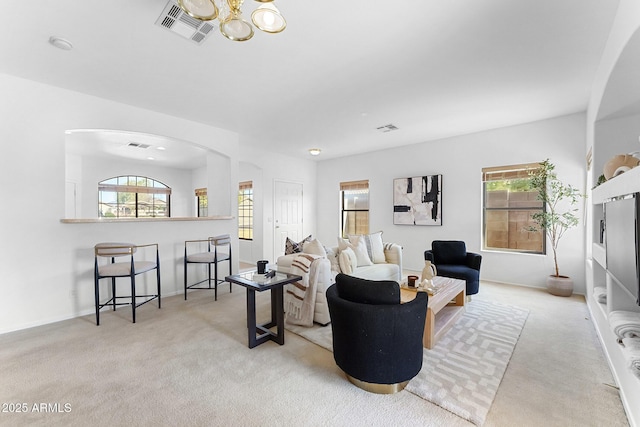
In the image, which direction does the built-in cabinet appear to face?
to the viewer's left

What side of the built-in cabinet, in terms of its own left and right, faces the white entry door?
front

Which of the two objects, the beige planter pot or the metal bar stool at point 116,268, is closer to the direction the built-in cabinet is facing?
the metal bar stool

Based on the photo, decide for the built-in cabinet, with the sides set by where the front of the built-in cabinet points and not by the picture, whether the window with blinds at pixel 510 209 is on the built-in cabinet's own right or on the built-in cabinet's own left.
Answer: on the built-in cabinet's own right

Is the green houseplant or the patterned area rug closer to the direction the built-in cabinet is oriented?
the patterned area rug

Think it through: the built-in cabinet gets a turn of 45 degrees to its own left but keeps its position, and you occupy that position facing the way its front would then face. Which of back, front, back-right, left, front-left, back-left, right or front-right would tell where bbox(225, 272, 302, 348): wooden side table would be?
front

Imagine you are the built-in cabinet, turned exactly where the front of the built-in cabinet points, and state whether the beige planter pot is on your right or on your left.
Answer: on your right

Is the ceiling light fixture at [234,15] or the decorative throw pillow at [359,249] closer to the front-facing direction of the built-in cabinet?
the decorative throw pillow

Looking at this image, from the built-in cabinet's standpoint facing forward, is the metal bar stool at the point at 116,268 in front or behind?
in front

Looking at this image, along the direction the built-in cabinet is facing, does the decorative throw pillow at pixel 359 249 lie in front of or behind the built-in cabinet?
in front

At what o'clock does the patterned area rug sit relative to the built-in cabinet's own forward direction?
The patterned area rug is roughly at 11 o'clock from the built-in cabinet.

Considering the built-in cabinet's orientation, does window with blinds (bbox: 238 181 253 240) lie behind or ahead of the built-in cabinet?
ahead

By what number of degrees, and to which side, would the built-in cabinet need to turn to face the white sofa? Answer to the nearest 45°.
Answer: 0° — it already faces it
